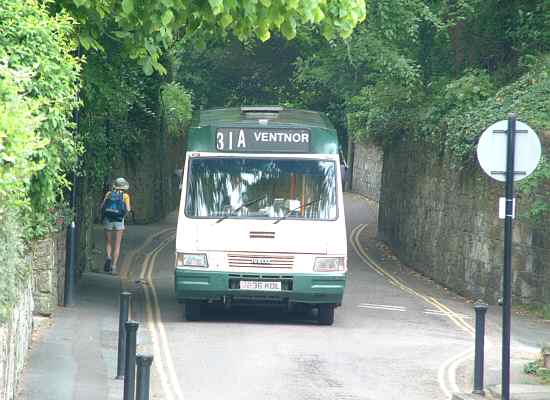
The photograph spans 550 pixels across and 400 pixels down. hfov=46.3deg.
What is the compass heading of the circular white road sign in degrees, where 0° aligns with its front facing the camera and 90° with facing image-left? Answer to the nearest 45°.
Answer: approximately 180°

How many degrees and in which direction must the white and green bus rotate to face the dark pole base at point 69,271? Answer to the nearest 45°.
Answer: approximately 90° to its right

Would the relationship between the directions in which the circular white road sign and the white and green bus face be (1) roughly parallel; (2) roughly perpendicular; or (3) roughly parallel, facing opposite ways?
roughly parallel, facing opposite ways

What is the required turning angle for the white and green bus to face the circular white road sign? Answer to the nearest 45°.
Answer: approximately 45° to its left

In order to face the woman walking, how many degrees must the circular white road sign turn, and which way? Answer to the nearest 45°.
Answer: approximately 45° to its left

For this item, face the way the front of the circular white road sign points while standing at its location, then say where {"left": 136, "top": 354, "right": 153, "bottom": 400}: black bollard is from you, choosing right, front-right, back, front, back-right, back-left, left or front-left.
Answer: back-left

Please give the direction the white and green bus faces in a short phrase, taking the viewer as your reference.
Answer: facing the viewer

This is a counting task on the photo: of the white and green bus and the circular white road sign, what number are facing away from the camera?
1

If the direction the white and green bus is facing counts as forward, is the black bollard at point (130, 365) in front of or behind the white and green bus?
in front
